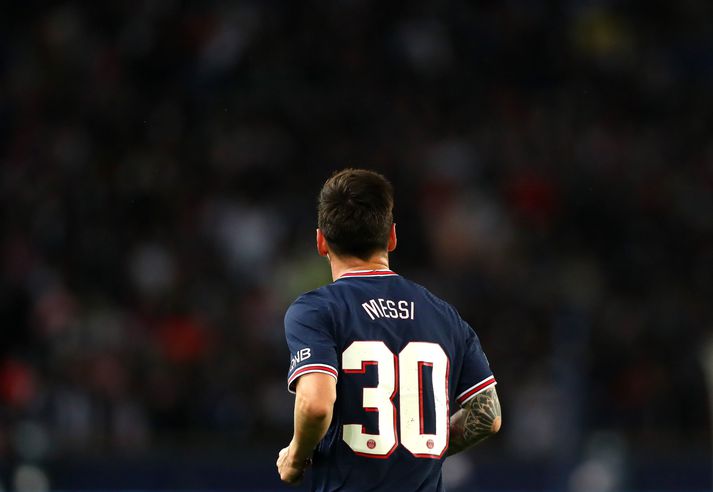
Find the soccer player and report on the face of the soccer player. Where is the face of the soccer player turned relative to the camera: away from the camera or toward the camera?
away from the camera

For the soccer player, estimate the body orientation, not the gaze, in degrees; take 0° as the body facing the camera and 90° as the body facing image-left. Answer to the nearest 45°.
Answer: approximately 180°
